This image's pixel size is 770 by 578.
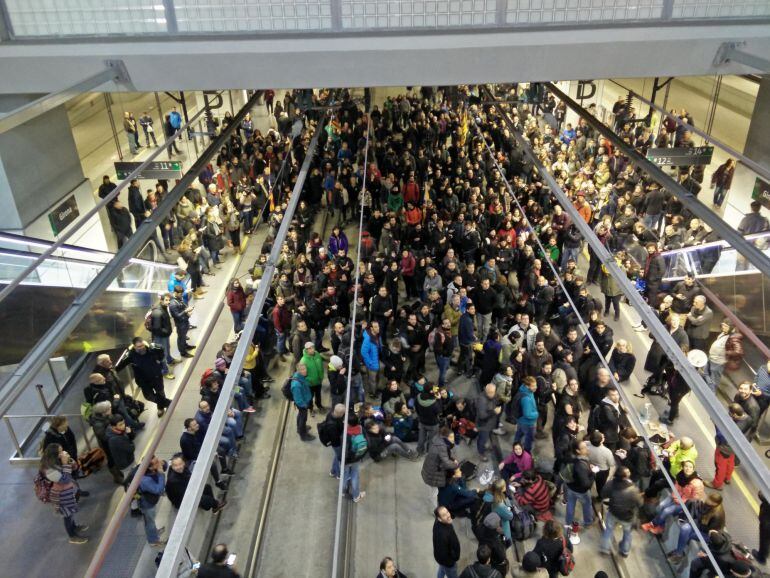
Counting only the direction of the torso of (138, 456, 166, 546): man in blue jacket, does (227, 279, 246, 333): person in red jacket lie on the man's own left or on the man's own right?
on the man's own left

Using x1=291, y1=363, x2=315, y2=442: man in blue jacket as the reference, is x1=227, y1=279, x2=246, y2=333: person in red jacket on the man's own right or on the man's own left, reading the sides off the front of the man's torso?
on the man's own left

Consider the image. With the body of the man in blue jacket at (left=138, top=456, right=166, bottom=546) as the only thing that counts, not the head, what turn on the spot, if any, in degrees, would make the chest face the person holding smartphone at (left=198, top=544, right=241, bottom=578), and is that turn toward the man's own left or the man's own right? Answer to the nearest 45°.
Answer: approximately 90° to the man's own right

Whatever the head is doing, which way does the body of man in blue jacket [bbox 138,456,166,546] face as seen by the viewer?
to the viewer's right
